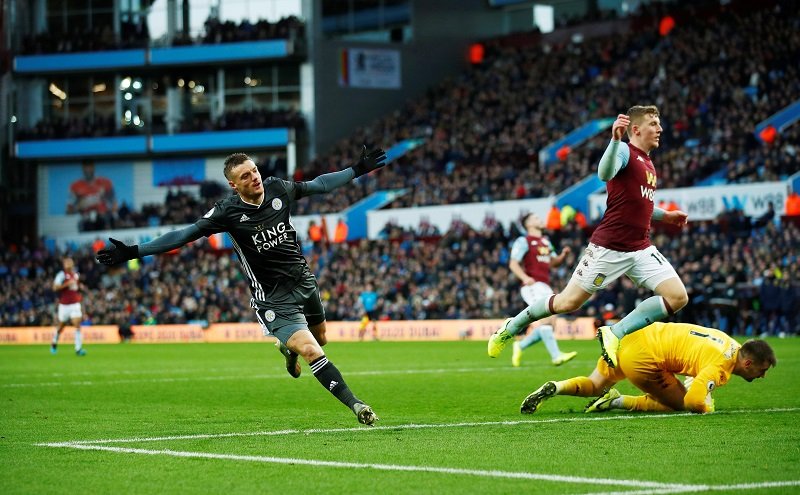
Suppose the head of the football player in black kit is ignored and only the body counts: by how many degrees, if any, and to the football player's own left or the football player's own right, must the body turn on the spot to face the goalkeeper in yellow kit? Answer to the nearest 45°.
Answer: approximately 45° to the football player's own left

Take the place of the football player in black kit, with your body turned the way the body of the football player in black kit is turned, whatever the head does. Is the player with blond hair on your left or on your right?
on your left

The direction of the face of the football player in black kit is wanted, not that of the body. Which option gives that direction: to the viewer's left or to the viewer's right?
to the viewer's right

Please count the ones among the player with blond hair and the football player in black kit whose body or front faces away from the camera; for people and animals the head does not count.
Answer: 0

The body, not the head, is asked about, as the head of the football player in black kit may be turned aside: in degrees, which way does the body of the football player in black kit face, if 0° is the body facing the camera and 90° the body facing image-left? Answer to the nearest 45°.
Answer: approximately 315°

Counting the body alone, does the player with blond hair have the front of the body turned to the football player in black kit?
no
